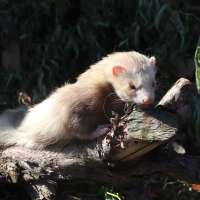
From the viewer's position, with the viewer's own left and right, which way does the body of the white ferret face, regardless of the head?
facing to the right of the viewer
